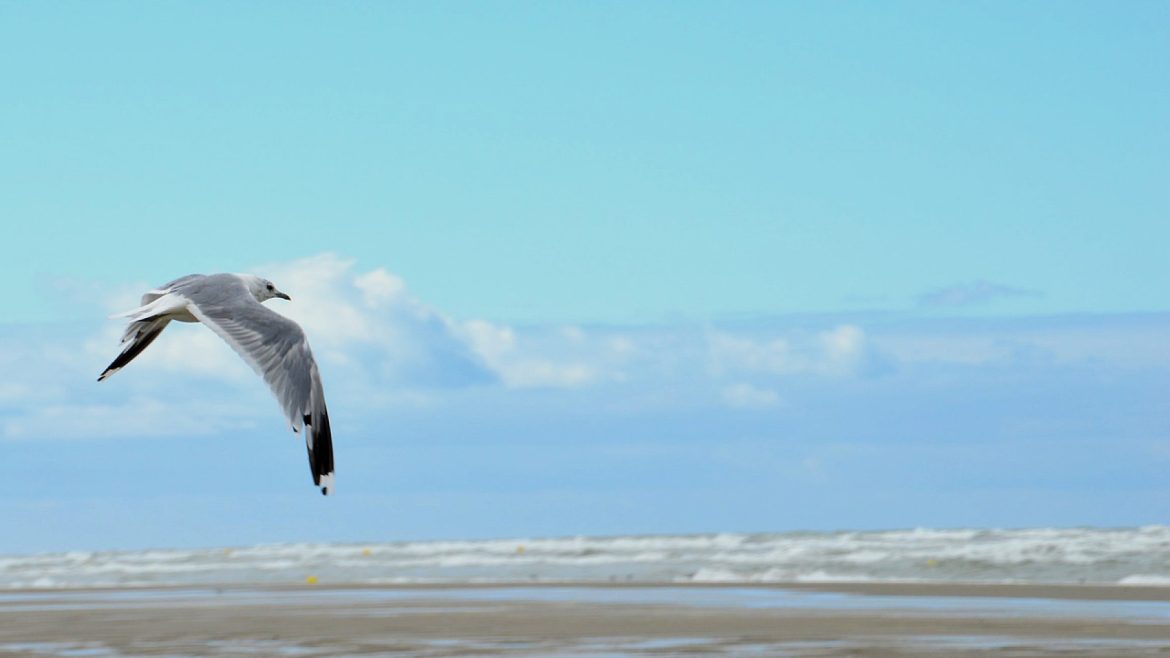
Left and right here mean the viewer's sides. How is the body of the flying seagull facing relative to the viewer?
facing away from the viewer and to the right of the viewer
